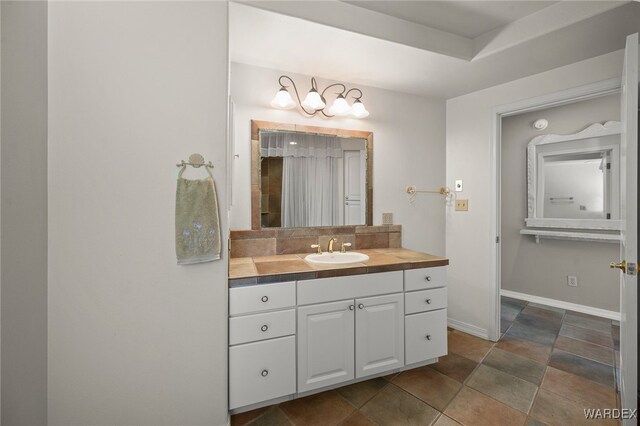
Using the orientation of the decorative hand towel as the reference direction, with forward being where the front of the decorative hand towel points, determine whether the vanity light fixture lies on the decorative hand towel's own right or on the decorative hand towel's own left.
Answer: on the decorative hand towel's own left

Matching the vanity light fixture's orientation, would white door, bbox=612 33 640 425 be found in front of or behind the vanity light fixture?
in front

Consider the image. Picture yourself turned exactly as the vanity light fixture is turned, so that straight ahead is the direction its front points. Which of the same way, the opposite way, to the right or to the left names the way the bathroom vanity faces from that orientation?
the same way

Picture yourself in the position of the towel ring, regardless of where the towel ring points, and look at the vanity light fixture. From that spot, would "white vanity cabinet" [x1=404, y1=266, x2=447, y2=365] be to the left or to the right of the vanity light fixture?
right

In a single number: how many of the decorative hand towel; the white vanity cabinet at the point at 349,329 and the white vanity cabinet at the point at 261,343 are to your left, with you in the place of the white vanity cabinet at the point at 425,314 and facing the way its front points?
0

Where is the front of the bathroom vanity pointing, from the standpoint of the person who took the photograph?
facing the viewer and to the right of the viewer

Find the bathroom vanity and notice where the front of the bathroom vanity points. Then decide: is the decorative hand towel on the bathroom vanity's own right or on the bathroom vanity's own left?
on the bathroom vanity's own right
